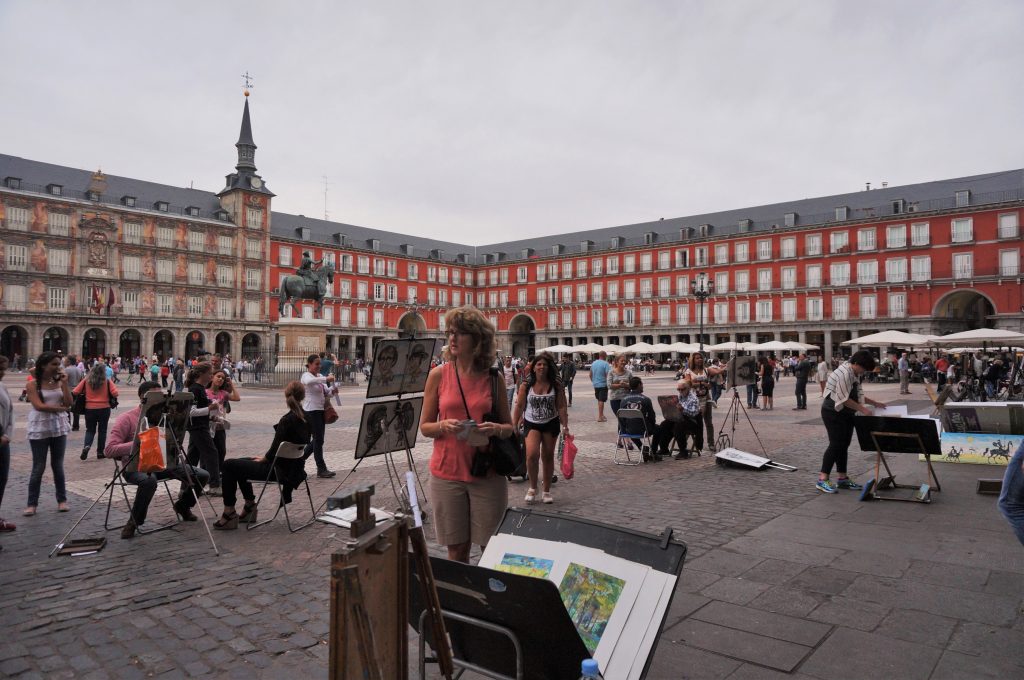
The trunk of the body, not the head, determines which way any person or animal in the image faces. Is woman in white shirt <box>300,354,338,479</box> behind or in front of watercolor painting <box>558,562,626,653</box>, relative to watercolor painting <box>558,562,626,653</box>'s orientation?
behind

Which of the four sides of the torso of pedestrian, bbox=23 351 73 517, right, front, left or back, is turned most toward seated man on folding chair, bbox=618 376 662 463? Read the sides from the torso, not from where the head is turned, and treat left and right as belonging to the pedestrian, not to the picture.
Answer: left

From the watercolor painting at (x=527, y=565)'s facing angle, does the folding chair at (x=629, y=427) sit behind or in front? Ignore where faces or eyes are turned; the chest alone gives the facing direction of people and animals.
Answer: behind

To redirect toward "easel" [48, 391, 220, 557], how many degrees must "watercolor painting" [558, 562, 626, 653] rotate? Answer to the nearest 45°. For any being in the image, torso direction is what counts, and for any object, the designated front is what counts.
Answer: approximately 135° to its right

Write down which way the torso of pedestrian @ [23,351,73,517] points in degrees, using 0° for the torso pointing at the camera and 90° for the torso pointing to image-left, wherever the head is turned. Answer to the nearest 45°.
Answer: approximately 0°

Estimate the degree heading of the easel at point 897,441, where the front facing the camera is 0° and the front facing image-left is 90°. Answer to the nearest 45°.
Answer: approximately 180°

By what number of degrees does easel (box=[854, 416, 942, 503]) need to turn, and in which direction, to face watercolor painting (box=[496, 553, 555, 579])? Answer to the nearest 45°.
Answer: approximately 180°
